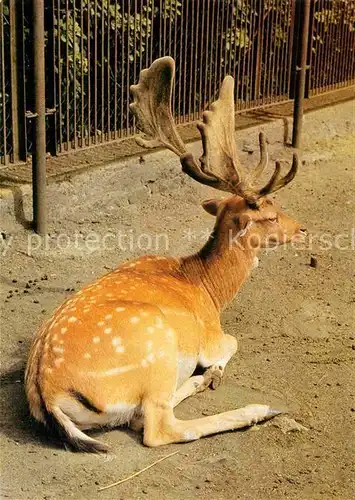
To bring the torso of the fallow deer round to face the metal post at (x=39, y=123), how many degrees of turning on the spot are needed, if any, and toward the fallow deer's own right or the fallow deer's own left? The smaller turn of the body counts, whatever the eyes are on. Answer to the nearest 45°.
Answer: approximately 45° to the fallow deer's own left

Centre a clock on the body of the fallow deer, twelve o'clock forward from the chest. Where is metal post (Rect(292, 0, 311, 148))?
The metal post is roughly at 11 o'clock from the fallow deer.

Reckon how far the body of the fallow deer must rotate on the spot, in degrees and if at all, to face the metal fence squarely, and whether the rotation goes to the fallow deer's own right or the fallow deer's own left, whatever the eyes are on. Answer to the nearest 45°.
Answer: approximately 45° to the fallow deer's own left

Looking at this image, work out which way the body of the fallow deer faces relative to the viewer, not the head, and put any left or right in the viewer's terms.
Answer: facing away from the viewer and to the right of the viewer
